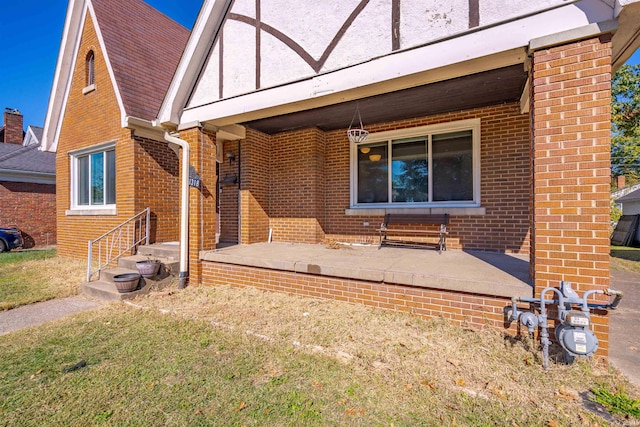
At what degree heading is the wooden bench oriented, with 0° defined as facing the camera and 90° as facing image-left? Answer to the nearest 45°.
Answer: approximately 0°

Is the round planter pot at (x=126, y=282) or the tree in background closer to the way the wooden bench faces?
the round planter pot

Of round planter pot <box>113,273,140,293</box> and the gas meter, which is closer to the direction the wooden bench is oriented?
the gas meter

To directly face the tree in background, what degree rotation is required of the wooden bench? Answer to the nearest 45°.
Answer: approximately 135° to its left

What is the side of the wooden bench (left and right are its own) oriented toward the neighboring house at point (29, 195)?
right

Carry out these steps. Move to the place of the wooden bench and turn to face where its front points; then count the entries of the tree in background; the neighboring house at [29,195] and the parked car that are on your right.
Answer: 2

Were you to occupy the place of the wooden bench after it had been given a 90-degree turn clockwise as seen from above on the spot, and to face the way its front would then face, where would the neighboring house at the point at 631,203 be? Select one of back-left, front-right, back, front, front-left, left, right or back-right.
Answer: back-right

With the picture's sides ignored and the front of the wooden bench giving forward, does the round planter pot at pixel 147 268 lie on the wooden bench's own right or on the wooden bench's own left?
on the wooden bench's own right

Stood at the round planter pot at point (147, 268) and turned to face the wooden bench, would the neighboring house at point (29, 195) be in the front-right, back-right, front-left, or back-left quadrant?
back-left

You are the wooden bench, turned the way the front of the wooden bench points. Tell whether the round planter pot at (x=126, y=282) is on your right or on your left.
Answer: on your right

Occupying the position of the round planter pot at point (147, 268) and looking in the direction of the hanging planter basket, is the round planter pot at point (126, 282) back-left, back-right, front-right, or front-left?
back-right
